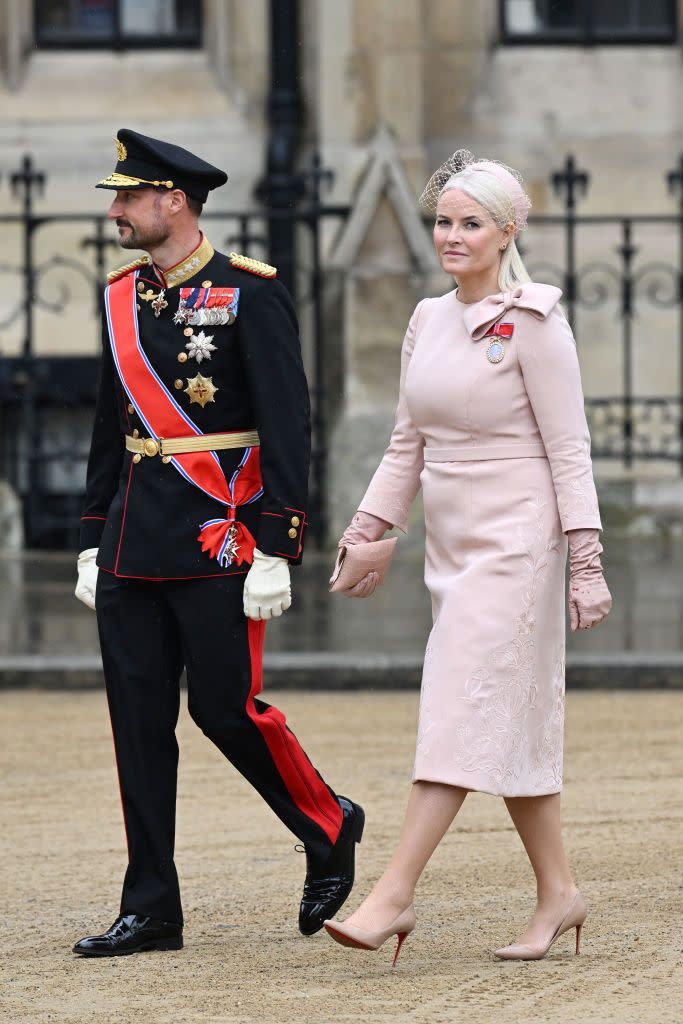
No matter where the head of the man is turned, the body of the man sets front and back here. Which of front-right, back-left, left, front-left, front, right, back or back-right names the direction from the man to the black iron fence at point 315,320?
back-right

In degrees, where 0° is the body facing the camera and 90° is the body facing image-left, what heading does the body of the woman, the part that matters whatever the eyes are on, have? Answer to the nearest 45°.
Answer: approximately 45°

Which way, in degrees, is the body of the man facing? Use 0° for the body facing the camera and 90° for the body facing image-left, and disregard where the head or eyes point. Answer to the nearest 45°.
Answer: approximately 45°

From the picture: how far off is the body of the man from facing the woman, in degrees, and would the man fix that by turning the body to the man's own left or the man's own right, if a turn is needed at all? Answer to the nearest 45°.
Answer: approximately 135° to the man's own left

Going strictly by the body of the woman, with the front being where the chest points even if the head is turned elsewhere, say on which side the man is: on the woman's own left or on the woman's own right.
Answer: on the woman's own right

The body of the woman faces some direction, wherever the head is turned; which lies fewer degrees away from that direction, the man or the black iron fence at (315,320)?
the man

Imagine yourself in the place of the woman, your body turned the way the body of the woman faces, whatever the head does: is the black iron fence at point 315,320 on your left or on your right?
on your right
